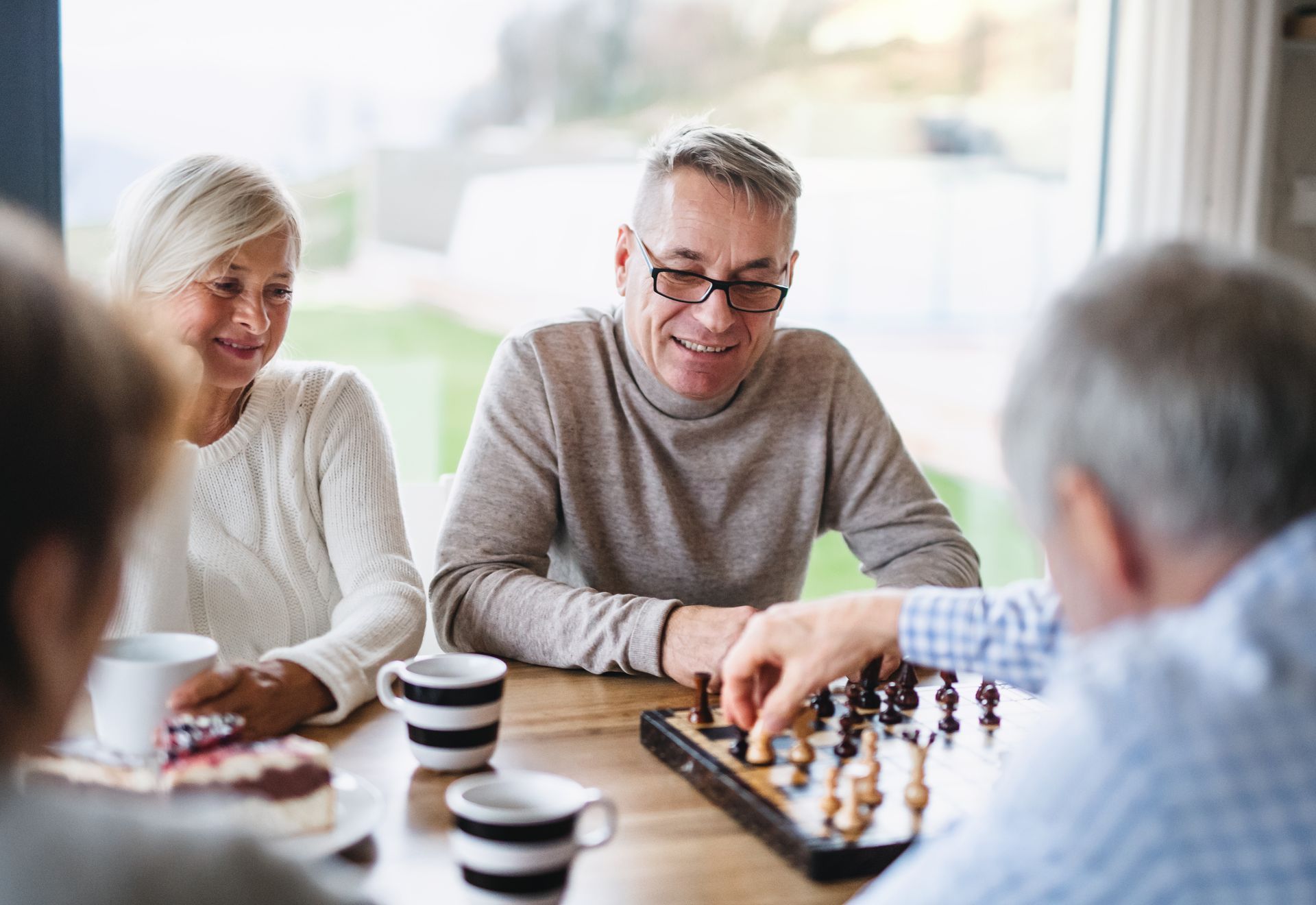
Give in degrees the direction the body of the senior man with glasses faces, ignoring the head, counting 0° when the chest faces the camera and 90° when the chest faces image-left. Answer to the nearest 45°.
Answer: approximately 0°

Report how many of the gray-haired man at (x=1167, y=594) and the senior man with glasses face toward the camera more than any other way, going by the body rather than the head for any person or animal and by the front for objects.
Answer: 1

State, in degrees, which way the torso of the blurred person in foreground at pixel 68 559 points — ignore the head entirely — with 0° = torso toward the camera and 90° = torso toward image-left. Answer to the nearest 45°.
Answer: approximately 225°

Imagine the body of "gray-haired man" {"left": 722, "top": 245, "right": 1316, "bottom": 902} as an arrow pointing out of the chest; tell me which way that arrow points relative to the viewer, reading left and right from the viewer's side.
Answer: facing away from the viewer and to the left of the viewer
